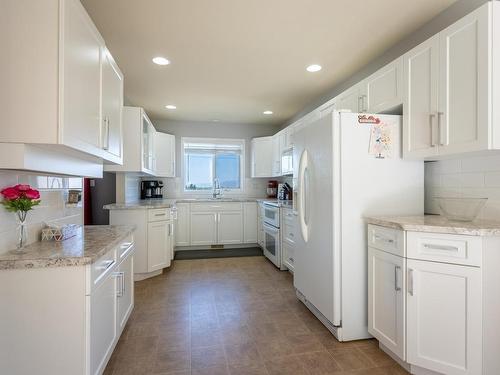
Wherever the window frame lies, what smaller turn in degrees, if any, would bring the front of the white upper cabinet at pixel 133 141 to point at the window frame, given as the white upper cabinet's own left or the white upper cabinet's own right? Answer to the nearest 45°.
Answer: approximately 45° to the white upper cabinet's own left

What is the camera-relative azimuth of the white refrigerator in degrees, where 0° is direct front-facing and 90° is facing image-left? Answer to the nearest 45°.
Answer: approximately 45°

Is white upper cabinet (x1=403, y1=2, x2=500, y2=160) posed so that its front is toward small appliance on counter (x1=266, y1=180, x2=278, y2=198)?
no

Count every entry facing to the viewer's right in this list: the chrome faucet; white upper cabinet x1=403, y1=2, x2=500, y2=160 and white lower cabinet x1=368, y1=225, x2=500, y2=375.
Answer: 0

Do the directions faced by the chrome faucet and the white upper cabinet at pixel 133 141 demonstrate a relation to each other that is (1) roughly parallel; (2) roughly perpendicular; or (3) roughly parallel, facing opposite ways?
roughly perpendicular

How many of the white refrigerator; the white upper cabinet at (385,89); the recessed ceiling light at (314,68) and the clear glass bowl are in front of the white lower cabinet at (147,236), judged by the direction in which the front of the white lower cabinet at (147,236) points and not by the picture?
4

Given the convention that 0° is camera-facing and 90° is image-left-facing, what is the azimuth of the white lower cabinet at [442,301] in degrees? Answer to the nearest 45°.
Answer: approximately 45°

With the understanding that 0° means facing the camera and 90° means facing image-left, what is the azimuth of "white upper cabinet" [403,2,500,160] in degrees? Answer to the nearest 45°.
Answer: approximately 45°

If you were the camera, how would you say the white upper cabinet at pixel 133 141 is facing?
facing to the right of the viewer

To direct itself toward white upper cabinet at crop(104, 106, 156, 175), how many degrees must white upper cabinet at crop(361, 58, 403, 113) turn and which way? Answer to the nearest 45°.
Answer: approximately 45° to its right

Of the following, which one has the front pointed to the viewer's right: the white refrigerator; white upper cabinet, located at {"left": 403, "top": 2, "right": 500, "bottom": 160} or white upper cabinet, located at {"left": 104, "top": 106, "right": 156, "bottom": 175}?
white upper cabinet, located at {"left": 104, "top": 106, "right": 156, "bottom": 175}

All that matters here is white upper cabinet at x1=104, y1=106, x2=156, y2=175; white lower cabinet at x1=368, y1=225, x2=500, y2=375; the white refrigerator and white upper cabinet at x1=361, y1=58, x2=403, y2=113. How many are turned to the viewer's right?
1

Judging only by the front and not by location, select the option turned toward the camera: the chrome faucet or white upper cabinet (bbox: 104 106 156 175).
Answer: the chrome faucet

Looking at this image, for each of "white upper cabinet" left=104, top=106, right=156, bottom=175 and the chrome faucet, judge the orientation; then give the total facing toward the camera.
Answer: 1

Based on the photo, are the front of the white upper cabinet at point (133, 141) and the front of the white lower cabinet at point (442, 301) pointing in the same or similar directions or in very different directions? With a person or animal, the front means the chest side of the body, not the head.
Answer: very different directions

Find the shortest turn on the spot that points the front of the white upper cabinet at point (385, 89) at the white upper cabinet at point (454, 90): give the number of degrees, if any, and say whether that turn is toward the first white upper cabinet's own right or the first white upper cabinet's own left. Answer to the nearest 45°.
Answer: approximately 90° to the first white upper cabinet's own left

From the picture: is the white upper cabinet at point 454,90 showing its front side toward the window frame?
no

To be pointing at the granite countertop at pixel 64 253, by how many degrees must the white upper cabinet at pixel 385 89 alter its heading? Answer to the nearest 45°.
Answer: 0° — it already faces it

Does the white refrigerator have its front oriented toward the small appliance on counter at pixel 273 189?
no

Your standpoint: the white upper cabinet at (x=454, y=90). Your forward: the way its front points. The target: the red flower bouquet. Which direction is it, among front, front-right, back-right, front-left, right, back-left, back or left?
front
